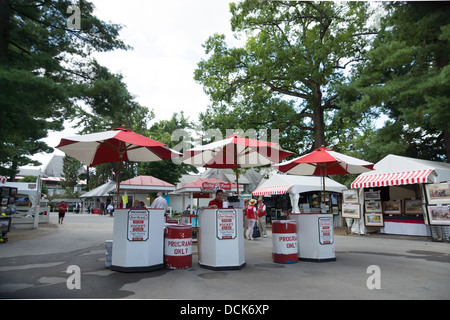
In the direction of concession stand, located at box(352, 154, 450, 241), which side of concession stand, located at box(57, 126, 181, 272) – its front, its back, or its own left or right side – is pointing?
left

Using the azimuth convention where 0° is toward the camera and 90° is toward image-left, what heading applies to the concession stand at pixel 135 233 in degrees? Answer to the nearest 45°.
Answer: approximately 0°

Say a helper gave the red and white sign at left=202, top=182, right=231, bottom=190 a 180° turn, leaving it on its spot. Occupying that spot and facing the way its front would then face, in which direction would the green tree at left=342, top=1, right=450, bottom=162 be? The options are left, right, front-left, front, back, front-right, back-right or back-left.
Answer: right

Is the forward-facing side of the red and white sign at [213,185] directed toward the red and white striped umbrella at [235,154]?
yes

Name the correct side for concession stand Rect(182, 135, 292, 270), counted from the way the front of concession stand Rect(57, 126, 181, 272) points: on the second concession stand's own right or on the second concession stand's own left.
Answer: on the second concession stand's own left

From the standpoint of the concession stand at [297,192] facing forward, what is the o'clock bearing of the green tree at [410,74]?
The green tree is roughly at 9 o'clock from the concession stand.

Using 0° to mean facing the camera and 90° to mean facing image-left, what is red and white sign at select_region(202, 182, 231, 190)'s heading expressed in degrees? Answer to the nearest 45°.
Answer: approximately 0°

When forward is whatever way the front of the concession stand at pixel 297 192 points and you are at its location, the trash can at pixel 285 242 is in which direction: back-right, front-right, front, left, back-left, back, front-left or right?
front-left

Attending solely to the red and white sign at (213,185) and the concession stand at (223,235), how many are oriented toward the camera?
2

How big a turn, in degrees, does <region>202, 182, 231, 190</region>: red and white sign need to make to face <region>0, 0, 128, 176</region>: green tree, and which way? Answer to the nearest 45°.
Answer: approximately 90° to its right

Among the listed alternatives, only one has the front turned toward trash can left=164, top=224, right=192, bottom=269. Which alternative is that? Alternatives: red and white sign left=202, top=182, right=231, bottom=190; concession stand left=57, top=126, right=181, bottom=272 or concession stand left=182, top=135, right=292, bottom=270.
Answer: the red and white sign
